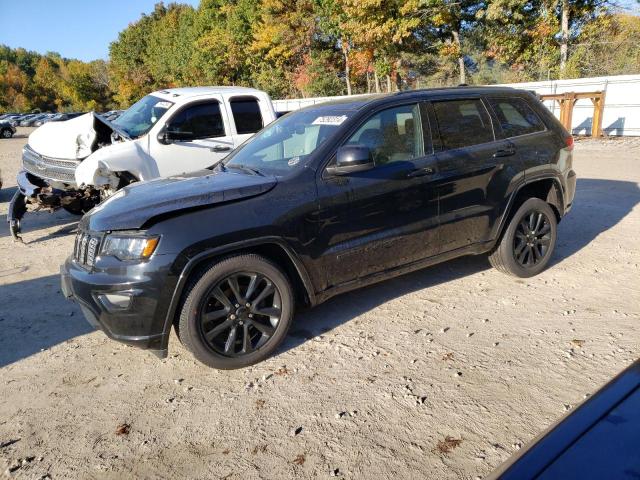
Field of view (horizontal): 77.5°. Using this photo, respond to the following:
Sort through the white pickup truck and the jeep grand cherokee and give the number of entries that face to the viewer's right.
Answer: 0

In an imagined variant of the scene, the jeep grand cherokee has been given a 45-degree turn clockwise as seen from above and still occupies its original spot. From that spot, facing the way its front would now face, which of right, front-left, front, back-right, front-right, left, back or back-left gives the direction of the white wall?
back-right

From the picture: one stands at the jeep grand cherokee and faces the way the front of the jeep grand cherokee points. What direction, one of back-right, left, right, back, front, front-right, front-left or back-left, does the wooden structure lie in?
back

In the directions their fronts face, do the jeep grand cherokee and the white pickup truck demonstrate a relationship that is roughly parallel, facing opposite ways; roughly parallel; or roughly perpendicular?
roughly parallel

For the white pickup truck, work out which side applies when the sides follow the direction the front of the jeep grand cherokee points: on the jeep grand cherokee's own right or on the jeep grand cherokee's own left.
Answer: on the jeep grand cherokee's own right

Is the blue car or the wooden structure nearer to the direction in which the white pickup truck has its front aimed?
the blue car

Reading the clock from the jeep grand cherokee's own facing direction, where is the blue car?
The blue car is roughly at 10 o'clock from the jeep grand cherokee.

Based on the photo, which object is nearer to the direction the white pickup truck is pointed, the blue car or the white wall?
the blue car

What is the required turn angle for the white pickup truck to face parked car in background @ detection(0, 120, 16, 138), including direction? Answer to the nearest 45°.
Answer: approximately 135° to its right

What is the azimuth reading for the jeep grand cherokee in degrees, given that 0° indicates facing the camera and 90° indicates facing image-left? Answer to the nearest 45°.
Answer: approximately 45°
